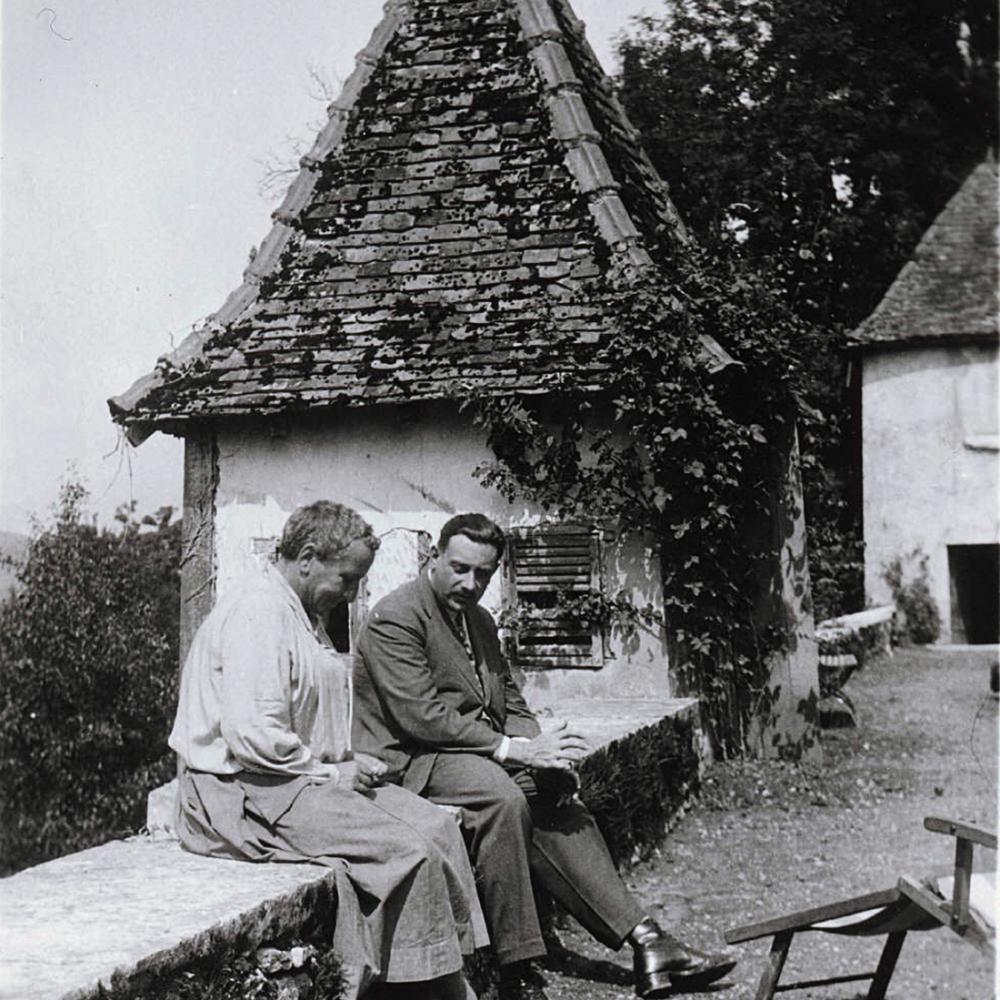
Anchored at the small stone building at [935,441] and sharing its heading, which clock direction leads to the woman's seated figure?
The woman's seated figure is roughly at 12 o'clock from the small stone building.

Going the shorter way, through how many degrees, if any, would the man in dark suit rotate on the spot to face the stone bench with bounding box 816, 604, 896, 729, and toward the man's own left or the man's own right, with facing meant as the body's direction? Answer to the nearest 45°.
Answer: approximately 135° to the man's own left

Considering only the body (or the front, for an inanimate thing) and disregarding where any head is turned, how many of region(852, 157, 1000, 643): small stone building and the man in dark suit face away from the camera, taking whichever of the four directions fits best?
0

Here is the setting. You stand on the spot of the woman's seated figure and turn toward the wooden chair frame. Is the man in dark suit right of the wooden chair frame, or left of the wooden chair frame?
left

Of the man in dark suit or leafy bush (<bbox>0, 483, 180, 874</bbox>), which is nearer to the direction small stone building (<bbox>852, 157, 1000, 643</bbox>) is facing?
the man in dark suit

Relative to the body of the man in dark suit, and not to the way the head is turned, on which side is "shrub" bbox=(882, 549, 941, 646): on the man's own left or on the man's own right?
on the man's own left

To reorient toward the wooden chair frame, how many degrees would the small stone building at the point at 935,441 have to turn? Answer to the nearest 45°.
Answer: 0° — it already faces it

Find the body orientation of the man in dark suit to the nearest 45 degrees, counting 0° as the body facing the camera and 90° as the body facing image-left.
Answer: approximately 315°

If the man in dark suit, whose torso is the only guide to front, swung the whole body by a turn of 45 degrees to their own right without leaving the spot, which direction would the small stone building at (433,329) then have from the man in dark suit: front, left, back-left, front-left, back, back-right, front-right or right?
back

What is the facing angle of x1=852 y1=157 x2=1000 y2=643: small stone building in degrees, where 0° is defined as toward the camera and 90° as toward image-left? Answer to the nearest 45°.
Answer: approximately 0°

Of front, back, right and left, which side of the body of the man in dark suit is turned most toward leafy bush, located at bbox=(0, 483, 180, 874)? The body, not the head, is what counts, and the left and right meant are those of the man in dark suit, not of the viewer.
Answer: back

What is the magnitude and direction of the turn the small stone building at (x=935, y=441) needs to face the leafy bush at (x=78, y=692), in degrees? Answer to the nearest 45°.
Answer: approximately 45° to its right
